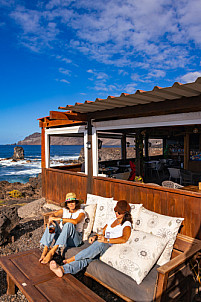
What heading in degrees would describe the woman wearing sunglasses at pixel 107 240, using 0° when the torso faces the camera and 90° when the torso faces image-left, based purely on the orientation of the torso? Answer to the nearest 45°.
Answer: approximately 45°

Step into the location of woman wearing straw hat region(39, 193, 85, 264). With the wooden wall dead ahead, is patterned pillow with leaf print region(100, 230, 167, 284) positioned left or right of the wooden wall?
right

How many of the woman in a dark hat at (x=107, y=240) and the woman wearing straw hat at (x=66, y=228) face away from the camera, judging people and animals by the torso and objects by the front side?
0

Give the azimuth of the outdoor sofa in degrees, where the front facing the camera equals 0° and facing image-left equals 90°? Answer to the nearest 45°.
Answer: approximately 45°

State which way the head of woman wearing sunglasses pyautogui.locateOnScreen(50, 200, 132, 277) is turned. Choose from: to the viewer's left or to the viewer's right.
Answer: to the viewer's left

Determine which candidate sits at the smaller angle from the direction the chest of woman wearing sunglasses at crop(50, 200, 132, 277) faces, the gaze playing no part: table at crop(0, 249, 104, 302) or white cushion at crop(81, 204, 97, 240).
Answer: the table

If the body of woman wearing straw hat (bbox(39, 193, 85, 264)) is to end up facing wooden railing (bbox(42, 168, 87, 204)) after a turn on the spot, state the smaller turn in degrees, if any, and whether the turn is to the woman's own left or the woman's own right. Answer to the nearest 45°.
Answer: approximately 135° to the woman's own right

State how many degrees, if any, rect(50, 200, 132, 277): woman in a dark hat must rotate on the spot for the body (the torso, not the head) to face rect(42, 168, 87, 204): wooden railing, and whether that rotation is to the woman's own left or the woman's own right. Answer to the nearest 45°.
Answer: approximately 135° to the woman's own right
